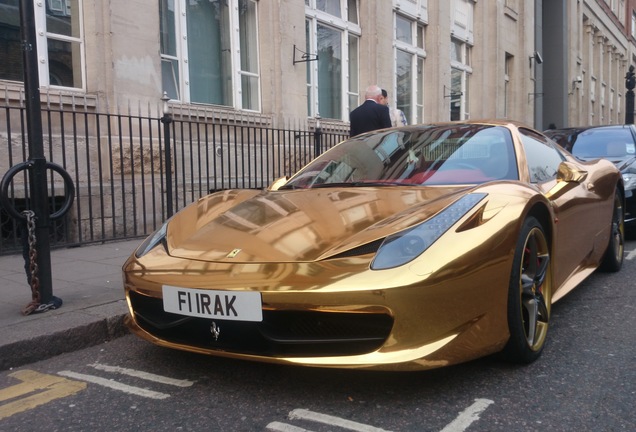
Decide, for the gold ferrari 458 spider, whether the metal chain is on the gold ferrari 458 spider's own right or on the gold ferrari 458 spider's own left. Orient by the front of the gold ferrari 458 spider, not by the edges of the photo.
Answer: on the gold ferrari 458 spider's own right

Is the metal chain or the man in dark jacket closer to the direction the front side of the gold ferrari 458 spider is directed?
the metal chain

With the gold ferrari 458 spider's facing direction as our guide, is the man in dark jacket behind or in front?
behind

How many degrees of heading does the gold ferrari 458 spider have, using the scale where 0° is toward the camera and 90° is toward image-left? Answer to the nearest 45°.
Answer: approximately 45°

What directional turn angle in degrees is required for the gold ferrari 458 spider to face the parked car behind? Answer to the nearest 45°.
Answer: approximately 180°

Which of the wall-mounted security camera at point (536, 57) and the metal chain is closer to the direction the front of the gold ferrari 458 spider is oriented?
the metal chain
